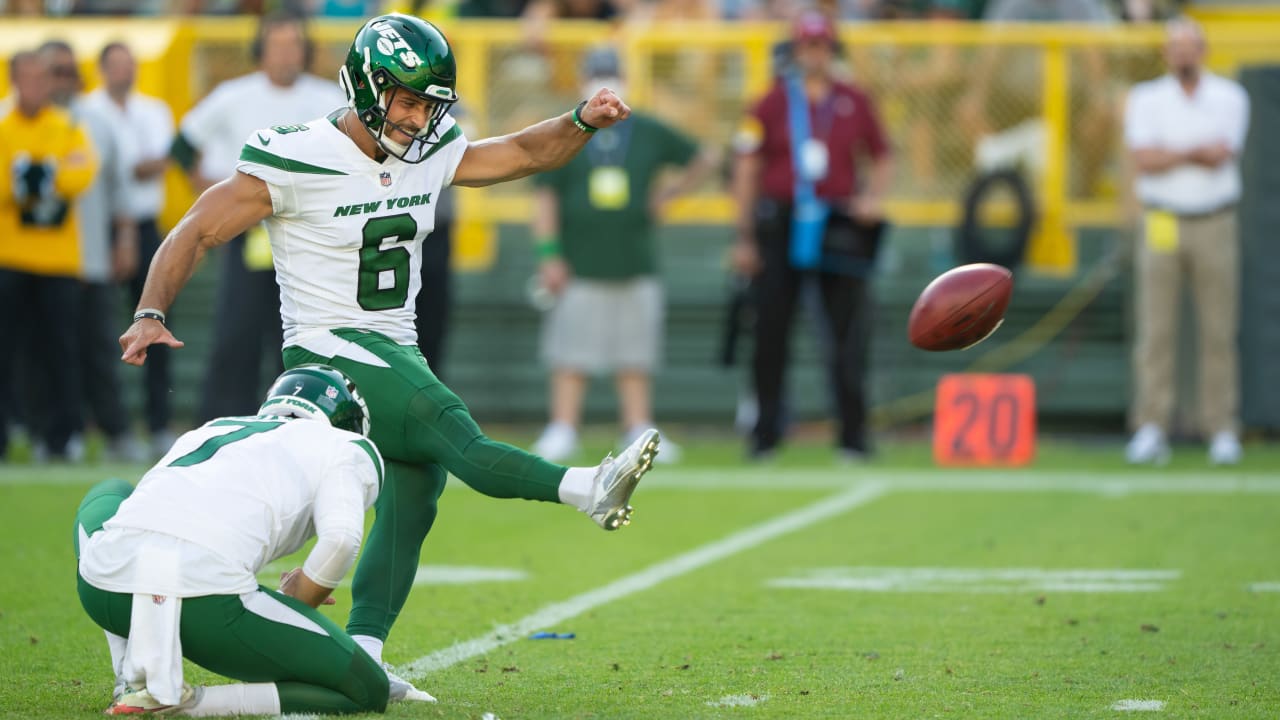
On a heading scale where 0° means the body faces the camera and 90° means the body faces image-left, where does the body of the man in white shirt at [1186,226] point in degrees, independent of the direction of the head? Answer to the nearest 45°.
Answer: approximately 0°

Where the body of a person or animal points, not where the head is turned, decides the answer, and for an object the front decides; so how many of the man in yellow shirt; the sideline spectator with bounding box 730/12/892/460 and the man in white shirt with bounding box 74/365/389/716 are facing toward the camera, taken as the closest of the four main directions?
2

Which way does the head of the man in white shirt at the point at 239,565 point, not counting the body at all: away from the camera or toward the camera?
away from the camera

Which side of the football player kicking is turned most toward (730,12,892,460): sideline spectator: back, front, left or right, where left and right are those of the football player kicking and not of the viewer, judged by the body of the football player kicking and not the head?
left

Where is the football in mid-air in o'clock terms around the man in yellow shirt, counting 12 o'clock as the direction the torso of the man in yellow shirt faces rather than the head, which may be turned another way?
The football in mid-air is roughly at 11 o'clock from the man in yellow shirt.
